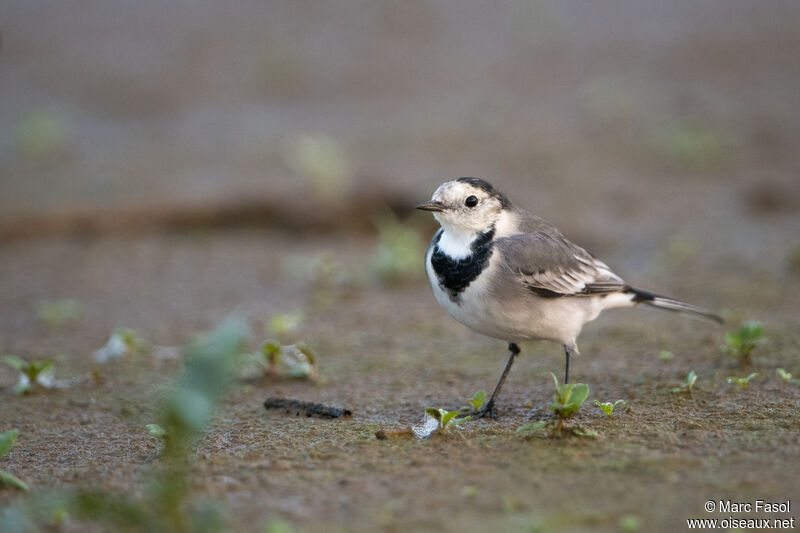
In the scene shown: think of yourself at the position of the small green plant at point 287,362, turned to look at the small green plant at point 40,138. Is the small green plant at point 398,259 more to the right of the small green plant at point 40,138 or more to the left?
right

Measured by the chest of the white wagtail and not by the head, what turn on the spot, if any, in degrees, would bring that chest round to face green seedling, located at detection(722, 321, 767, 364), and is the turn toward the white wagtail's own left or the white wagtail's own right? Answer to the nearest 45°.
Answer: approximately 135° to the white wagtail's own left

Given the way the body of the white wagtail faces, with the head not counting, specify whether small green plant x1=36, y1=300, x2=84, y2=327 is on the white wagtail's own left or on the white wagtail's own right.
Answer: on the white wagtail's own right

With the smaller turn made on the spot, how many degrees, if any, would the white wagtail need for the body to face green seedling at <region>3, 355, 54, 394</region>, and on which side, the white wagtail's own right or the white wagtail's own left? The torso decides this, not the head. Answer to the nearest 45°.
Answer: approximately 45° to the white wagtail's own right

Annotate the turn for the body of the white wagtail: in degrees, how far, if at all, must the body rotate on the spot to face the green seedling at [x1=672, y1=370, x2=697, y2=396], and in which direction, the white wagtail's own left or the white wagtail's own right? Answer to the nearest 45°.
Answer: approximately 135° to the white wagtail's own left

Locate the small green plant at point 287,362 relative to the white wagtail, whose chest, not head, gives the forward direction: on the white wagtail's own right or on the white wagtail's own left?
on the white wagtail's own right

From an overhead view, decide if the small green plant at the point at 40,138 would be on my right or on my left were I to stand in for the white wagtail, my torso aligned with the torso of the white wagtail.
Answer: on my right

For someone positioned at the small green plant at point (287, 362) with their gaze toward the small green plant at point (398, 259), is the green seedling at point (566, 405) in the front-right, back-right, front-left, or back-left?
back-right

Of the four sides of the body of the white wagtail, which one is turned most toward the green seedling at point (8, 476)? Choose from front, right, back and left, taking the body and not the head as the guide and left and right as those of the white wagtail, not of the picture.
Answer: front

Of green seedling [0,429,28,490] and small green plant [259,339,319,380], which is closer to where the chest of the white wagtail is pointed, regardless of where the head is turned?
the green seedling

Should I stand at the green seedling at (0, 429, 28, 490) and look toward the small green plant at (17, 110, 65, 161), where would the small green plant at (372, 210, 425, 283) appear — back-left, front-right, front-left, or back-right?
front-right

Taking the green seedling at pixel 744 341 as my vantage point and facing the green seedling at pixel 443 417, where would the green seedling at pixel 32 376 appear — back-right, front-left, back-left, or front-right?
front-right
